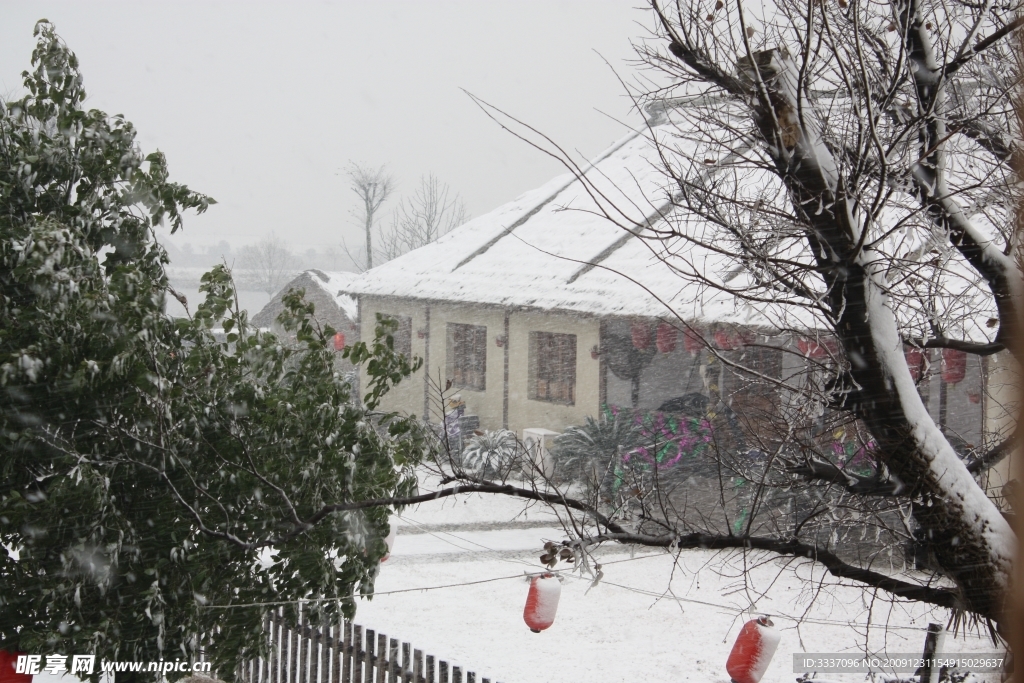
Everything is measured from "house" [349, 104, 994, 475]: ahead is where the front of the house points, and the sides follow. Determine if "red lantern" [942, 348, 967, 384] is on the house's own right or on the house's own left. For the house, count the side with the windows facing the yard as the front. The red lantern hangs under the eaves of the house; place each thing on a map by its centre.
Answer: on the house's own left

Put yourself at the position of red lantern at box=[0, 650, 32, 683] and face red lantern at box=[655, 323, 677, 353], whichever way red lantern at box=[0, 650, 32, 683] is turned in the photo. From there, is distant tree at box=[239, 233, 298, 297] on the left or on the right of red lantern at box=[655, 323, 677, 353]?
left

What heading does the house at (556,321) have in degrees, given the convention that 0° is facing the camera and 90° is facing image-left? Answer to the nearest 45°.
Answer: approximately 45°

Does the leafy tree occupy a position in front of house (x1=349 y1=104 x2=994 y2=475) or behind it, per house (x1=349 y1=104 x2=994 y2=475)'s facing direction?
in front

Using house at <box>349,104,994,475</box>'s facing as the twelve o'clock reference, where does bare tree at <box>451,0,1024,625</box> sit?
The bare tree is roughly at 10 o'clock from the house.

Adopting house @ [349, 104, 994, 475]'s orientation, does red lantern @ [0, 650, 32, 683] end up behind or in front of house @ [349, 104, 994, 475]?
in front

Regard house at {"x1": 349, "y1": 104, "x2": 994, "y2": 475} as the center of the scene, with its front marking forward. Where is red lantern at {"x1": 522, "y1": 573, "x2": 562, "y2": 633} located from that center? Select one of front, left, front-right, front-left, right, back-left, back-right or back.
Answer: front-left
